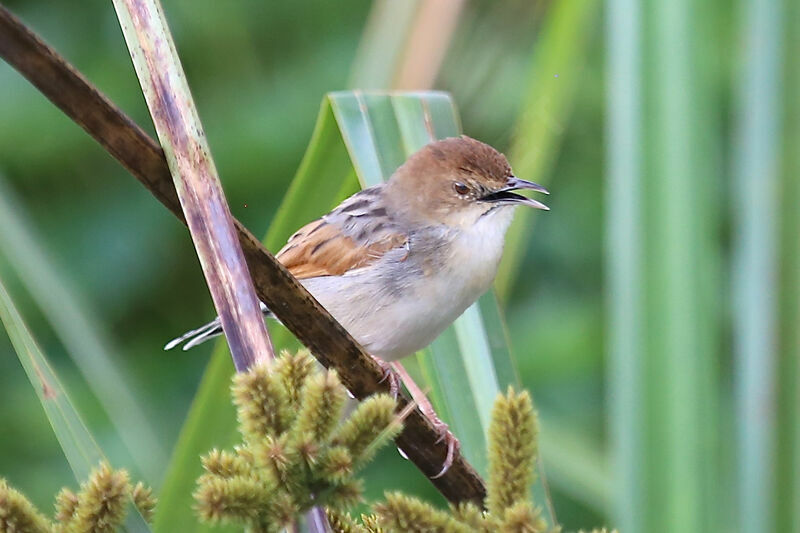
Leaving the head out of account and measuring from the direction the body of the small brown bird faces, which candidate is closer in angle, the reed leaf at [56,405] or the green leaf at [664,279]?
the green leaf

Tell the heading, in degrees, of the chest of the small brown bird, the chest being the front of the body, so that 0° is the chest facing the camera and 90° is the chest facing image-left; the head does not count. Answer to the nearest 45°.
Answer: approximately 270°

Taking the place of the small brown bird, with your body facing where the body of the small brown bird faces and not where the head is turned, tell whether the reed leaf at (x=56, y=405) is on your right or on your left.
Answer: on your right

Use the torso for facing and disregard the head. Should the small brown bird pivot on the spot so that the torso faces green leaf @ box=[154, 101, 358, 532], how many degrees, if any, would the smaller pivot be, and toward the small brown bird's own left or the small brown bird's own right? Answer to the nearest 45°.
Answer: approximately 135° to the small brown bird's own right

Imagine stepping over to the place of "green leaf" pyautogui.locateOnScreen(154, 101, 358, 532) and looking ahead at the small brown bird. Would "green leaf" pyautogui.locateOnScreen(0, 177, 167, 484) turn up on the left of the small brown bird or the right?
left

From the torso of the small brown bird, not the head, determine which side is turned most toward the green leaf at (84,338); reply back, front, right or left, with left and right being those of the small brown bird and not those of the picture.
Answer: back
